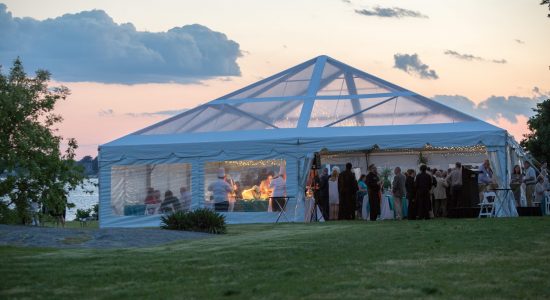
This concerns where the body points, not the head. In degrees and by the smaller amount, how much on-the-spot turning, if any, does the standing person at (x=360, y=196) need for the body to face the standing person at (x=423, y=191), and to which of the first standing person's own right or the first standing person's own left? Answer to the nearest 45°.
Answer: approximately 45° to the first standing person's own right

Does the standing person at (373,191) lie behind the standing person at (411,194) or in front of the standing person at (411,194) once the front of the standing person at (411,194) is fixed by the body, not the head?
behind

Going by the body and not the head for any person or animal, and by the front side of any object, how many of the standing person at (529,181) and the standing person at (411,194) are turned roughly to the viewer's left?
1

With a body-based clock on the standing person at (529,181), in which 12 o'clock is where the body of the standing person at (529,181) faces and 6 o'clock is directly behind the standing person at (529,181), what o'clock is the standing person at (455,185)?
the standing person at (455,185) is roughly at 11 o'clock from the standing person at (529,181).

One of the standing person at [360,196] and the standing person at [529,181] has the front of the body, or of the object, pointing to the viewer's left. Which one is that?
the standing person at [529,181]
